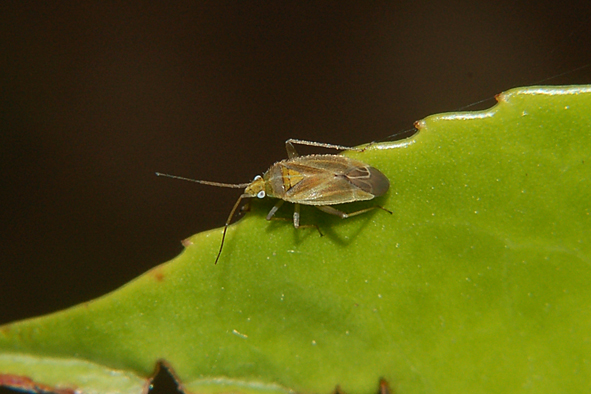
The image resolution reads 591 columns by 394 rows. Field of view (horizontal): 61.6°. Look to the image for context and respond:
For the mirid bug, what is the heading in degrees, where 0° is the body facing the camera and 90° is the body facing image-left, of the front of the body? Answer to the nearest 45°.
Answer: approximately 90°
